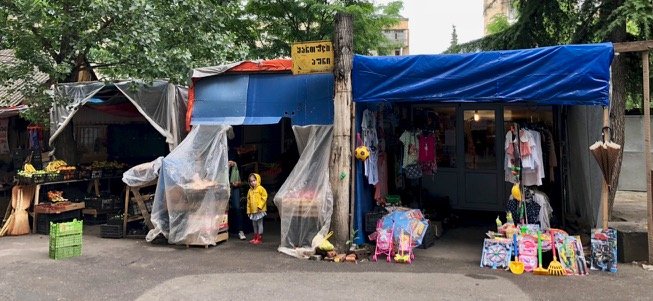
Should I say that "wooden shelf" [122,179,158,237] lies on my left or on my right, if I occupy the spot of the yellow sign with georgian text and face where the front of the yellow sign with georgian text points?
on my right

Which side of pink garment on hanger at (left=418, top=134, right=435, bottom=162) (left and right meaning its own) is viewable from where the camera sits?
front

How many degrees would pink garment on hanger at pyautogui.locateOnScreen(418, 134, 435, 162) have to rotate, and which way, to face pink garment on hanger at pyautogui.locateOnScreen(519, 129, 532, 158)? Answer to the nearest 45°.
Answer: approximately 45° to its left

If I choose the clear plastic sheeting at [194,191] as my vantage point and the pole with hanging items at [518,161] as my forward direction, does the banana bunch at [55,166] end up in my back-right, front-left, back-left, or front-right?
back-left

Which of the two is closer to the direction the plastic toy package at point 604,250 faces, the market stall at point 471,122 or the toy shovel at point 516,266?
the toy shovel

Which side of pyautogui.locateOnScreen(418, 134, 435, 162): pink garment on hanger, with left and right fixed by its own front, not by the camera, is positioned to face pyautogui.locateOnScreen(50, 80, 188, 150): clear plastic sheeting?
right

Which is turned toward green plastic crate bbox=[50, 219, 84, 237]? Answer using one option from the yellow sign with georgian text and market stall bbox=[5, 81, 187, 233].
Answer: the market stall

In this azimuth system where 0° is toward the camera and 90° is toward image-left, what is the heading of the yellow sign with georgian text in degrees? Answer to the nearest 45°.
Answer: approximately 0°

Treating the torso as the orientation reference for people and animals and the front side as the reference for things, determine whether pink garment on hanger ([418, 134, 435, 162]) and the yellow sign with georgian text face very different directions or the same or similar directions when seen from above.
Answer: same or similar directions

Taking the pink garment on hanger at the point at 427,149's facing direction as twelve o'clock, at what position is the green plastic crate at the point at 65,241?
The green plastic crate is roughly at 2 o'clock from the pink garment on hanger.

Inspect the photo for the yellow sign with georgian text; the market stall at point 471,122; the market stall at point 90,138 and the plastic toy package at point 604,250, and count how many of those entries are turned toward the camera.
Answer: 4

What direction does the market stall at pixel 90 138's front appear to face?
toward the camera

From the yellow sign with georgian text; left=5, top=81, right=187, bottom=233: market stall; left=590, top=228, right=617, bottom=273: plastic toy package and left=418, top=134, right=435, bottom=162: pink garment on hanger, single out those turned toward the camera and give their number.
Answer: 4

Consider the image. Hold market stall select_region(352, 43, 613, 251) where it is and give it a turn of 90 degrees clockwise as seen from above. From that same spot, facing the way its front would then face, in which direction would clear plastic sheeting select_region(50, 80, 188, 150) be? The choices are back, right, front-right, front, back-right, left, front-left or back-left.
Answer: front

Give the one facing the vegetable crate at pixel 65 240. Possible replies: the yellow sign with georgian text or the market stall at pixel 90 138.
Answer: the market stall
